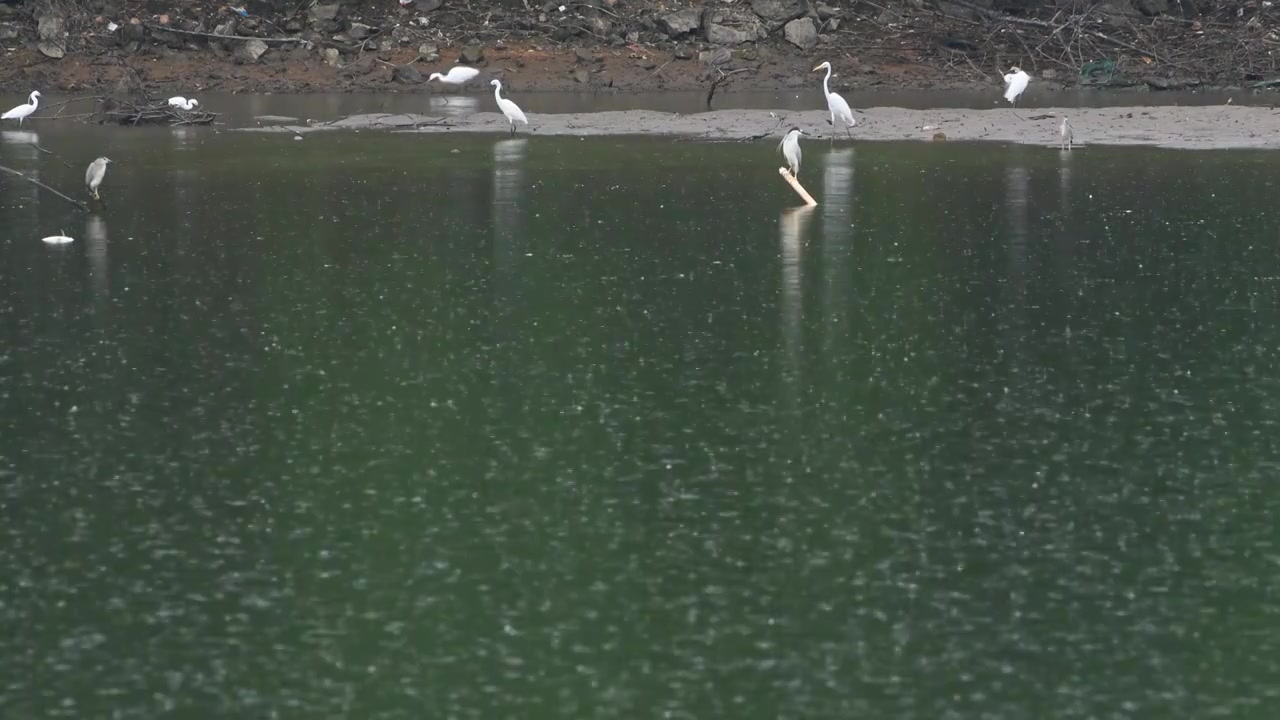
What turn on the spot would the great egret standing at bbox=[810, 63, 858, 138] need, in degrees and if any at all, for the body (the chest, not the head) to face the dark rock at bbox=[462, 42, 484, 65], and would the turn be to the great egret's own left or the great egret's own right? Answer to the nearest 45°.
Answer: approximately 45° to the great egret's own right

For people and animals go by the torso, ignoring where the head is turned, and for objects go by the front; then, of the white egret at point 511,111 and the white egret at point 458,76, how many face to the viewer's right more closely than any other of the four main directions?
0

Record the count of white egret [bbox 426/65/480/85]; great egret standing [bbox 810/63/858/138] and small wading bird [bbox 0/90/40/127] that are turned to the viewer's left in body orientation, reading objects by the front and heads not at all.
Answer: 2

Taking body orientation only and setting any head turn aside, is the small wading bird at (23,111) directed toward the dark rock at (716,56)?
yes

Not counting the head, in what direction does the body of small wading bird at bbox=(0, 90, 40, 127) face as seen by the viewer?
to the viewer's right

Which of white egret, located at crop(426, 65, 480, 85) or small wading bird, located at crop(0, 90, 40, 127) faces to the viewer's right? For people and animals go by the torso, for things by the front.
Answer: the small wading bird

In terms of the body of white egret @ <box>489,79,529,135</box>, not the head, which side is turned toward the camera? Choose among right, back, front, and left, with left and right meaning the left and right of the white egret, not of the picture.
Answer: left

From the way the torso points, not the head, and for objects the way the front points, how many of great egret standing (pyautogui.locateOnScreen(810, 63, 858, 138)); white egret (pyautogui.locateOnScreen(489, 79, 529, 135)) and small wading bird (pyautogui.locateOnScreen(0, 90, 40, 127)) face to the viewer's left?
2

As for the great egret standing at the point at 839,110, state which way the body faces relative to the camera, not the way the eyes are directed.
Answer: to the viewer's left

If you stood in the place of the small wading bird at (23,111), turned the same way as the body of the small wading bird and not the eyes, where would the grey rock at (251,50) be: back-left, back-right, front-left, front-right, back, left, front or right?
front-left

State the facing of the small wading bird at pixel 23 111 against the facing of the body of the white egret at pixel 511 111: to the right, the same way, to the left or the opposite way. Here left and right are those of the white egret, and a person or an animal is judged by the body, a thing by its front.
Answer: the opposite way

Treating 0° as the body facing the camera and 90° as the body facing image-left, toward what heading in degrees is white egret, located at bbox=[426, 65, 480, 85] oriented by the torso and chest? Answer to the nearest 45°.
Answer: approximately 90°

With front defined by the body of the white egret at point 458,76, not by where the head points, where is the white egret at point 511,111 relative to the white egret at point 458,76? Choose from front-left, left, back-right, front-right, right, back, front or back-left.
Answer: left

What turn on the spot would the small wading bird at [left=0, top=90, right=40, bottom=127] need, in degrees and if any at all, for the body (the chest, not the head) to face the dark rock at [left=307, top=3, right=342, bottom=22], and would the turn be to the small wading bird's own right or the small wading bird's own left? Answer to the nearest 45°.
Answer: approximately 45° to the small wading bird's own left
